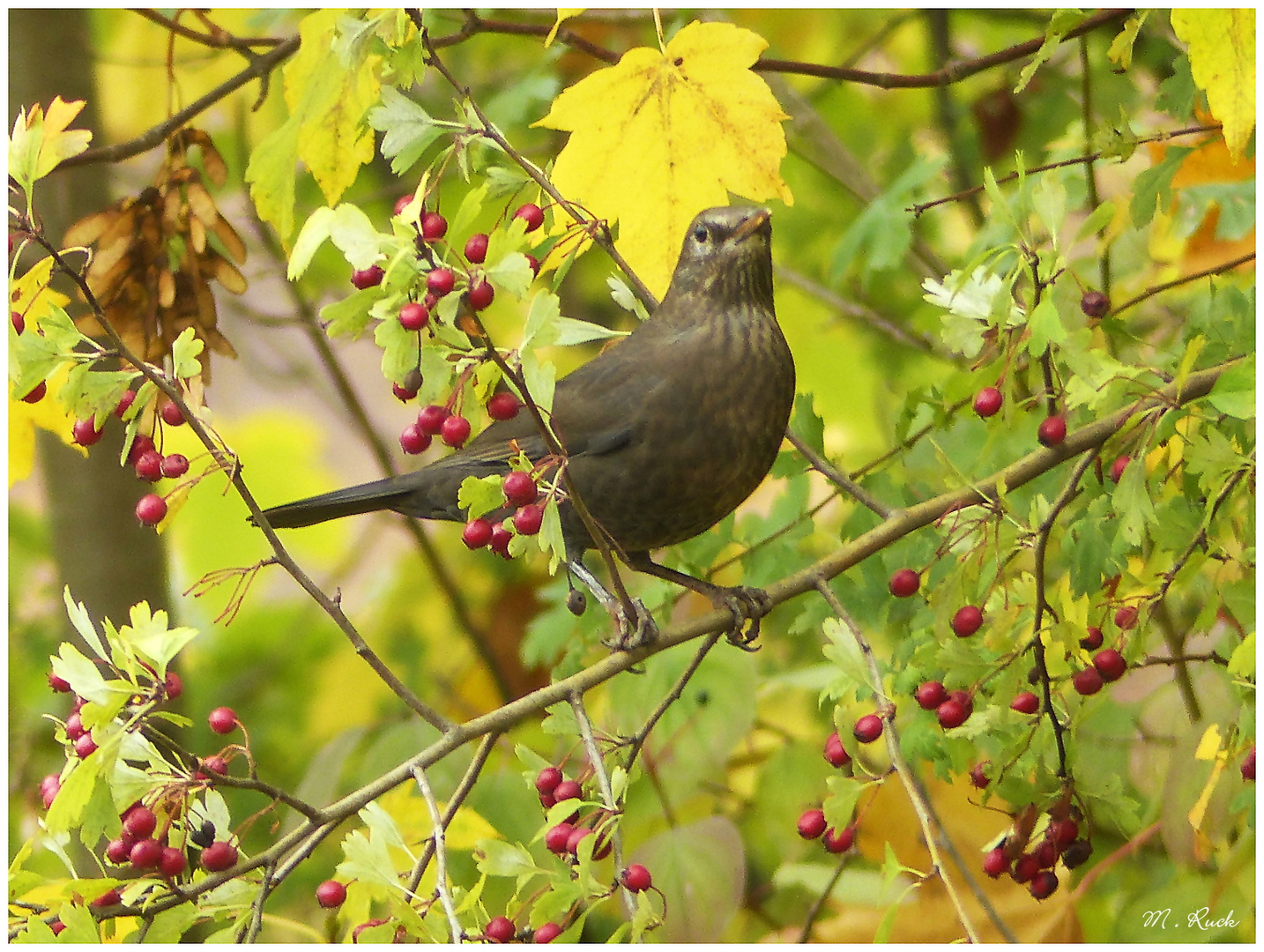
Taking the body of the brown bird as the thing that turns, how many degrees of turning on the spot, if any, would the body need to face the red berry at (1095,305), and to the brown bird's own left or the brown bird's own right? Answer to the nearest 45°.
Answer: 0° — it already faces it

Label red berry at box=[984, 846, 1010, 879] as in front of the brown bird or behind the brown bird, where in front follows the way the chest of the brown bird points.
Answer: in front

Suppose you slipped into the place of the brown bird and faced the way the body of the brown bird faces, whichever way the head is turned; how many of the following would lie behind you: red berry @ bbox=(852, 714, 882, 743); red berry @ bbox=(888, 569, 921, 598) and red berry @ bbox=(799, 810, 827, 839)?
0

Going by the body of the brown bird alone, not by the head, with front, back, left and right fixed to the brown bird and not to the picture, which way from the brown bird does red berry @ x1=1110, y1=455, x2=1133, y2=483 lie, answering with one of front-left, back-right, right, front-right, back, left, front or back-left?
front

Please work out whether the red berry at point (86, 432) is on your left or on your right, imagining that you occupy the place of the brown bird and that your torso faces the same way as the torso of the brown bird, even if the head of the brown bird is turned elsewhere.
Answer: on your right

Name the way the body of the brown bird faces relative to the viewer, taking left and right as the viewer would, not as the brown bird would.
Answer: facing the viewer and to the right of the viewer

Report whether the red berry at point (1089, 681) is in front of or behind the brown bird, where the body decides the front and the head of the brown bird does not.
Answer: in front

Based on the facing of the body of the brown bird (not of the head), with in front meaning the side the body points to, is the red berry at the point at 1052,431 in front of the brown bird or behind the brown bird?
in front

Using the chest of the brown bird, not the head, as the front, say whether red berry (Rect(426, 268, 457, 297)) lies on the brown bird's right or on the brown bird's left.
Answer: on the brown bird's right

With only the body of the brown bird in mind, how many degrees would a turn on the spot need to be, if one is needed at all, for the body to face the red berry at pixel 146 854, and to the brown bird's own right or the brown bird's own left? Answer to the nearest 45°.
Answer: approximately 90° to the brown bird's own right
